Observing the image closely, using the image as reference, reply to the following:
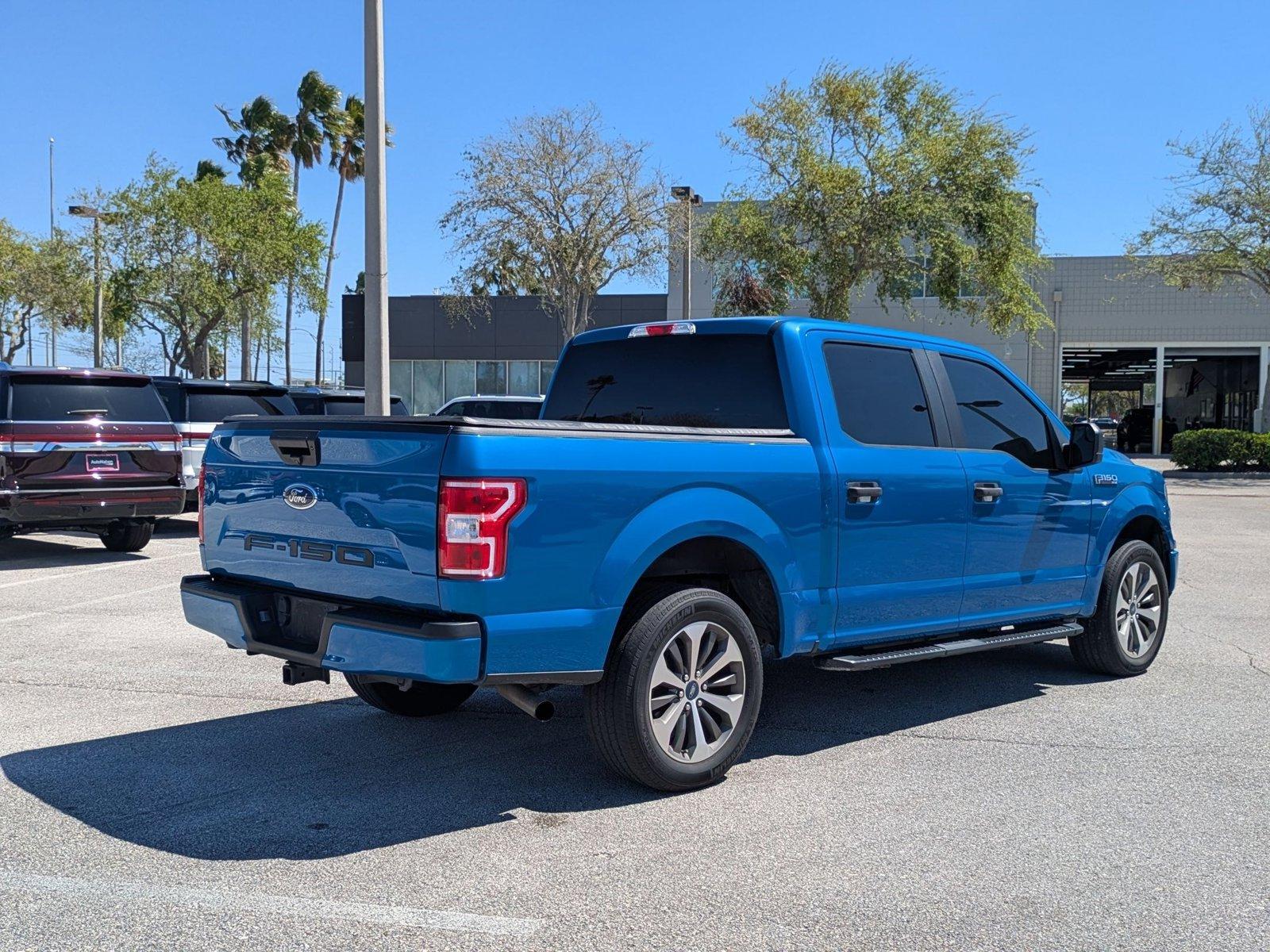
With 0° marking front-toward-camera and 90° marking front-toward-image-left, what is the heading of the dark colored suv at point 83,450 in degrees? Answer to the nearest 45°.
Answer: approximately 180°

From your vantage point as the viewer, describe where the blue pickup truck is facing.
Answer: facing away from the viewer and to the right of the viewer

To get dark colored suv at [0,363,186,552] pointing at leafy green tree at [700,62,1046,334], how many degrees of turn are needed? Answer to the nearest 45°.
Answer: approximately 45° to its right

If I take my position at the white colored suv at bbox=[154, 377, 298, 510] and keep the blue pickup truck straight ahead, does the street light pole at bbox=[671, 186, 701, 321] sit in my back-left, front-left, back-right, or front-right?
back-left

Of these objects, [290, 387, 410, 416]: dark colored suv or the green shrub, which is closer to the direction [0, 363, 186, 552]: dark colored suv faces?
the dark colored suv

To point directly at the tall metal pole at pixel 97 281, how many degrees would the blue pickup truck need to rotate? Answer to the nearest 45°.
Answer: approximately 90° to its left

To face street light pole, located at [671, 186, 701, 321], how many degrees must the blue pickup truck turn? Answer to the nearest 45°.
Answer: approximately 45° to its left

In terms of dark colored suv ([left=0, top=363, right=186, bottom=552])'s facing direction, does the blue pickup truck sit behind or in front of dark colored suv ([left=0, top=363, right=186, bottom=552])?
behind

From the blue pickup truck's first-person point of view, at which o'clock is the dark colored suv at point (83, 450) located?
The dark colored suv is roughly at 9 o'clock from the blue pickup truck.

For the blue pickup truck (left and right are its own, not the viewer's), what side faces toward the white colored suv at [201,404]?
left

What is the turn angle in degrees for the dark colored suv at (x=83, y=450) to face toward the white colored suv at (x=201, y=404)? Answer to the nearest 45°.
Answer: approximately 45° to its right

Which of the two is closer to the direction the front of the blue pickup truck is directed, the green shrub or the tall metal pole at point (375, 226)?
the green shrub

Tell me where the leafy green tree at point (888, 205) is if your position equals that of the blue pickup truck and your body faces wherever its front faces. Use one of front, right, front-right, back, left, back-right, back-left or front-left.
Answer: front-left

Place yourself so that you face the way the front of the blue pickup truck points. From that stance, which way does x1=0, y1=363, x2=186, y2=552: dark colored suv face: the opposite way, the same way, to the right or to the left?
to the left

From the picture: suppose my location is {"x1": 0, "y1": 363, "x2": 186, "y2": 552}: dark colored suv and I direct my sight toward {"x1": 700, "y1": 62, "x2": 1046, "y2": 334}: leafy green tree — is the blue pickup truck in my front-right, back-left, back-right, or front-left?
back-right

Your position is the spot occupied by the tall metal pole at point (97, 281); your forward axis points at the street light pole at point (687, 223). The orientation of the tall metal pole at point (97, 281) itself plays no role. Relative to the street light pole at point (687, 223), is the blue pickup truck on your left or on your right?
right
